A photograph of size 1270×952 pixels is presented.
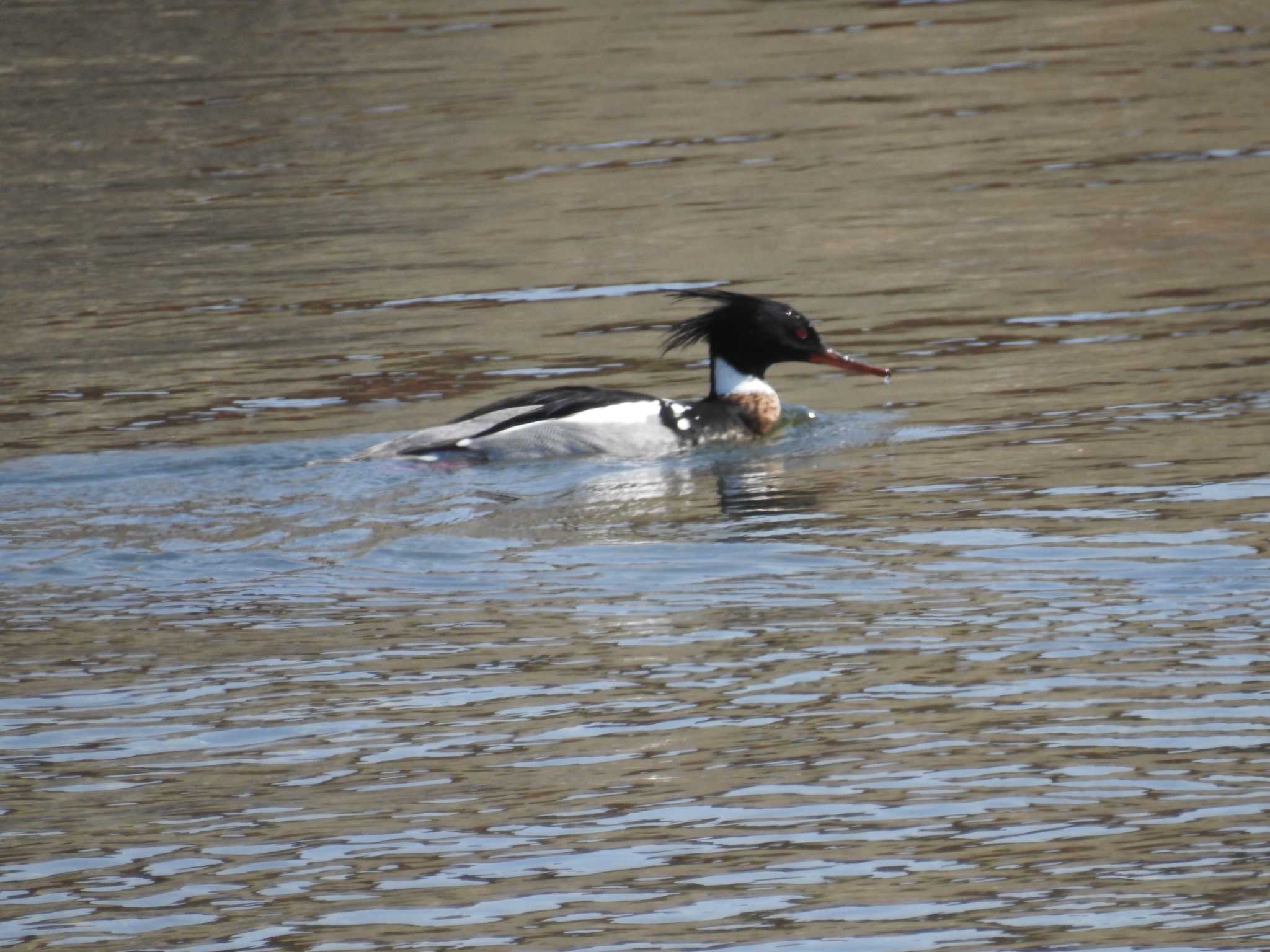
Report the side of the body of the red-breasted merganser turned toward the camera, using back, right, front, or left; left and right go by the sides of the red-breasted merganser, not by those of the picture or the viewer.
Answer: right
